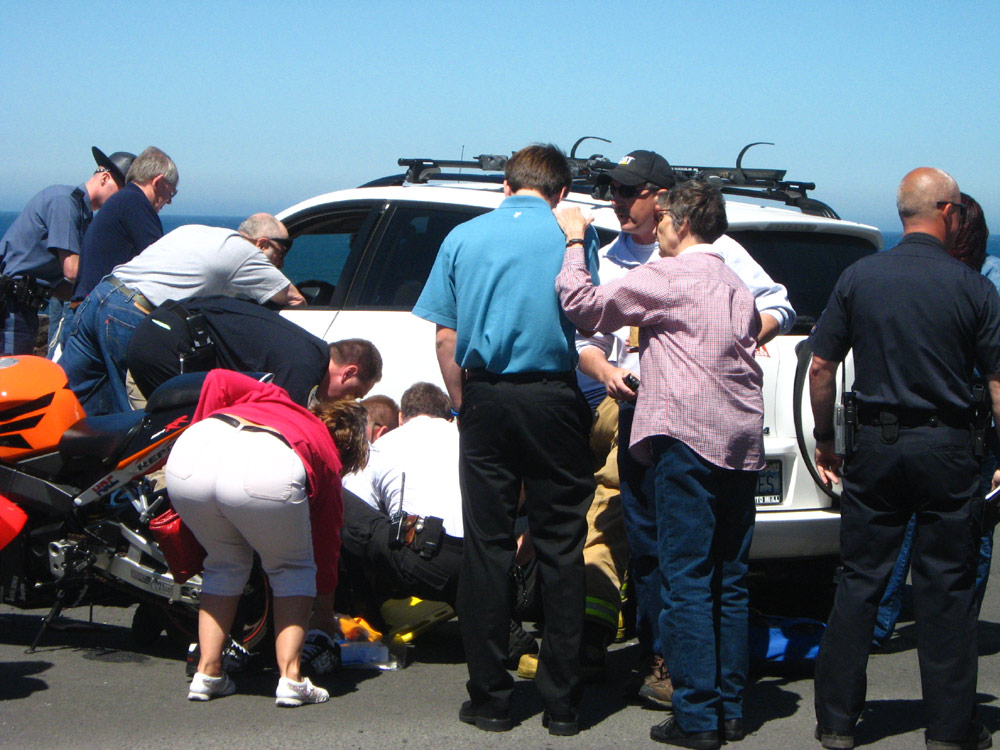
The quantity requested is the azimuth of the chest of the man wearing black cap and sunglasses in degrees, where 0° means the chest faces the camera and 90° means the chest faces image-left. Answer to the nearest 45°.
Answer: approximately 45°

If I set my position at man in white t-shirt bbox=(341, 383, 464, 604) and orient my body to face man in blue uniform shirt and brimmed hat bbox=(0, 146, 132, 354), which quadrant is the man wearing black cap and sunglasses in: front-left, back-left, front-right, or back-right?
back-right

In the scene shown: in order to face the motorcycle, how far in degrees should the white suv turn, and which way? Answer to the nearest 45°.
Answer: approximately 90° to its left

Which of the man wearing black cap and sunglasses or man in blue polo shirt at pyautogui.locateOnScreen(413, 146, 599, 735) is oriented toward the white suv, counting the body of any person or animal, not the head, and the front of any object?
the man in blue polo shirt

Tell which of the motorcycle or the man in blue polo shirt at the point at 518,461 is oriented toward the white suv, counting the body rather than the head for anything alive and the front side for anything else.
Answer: the man in blue polo shirt

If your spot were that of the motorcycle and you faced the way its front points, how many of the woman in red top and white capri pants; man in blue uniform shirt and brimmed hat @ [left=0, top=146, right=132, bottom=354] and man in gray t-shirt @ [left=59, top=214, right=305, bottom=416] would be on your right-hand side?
2

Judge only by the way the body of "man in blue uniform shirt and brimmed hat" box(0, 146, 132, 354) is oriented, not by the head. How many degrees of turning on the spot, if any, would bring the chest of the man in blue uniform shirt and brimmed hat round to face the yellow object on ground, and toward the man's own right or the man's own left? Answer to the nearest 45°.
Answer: approximately 45° to the man's own right

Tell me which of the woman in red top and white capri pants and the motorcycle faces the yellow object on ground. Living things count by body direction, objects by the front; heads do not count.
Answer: the woman in red top and white capri pants

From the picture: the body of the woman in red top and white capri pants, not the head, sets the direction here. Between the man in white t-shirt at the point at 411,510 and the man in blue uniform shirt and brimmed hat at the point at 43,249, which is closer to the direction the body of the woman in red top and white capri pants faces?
the man in white t-shirt

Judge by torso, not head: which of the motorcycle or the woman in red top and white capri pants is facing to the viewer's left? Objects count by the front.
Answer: the motorcycle

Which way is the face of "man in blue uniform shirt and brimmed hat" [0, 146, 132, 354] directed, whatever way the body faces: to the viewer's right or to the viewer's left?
to the viewer's right

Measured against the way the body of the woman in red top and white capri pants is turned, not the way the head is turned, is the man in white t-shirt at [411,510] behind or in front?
in front

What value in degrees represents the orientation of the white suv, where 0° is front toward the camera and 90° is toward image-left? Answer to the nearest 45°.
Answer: approximately 135°

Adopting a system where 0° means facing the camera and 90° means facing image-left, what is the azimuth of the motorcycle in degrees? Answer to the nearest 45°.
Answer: approximately 90°

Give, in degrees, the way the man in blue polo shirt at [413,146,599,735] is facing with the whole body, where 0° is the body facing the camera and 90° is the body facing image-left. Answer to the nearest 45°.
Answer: approximately 180°

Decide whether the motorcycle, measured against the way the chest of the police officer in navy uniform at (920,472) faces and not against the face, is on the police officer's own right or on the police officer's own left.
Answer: on the police officer's own left

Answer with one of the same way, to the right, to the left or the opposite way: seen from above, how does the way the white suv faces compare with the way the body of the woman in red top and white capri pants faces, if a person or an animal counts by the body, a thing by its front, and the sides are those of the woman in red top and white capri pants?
to the left
